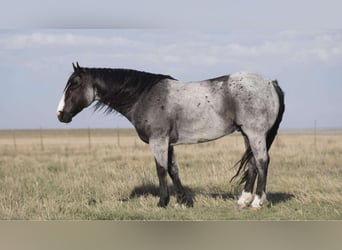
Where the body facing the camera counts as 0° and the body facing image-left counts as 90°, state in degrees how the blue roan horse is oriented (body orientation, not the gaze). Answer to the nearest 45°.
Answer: approximately 90°
